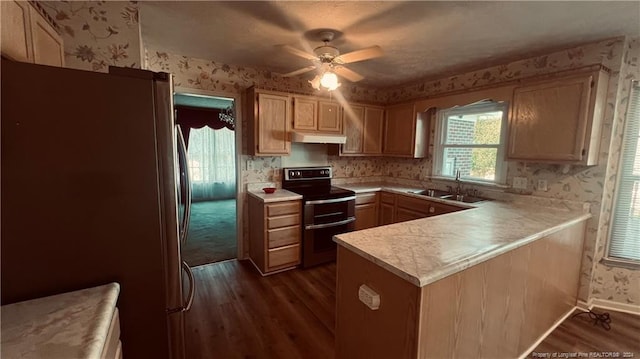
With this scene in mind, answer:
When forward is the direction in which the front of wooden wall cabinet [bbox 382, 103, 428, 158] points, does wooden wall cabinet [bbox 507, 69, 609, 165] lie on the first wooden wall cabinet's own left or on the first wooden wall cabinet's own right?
on the first wooden wall cabinet's own left

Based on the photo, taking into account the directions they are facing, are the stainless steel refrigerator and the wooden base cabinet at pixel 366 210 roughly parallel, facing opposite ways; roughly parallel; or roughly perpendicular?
roughly perpendicular

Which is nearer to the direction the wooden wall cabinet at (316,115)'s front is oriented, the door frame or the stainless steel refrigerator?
the stainless steel refrigerator

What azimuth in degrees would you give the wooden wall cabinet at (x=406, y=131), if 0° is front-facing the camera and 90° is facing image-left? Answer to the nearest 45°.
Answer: approximately 45°

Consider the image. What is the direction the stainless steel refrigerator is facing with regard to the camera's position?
facing to the right of the viewer

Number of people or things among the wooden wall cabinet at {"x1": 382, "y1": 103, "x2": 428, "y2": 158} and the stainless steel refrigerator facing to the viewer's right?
1

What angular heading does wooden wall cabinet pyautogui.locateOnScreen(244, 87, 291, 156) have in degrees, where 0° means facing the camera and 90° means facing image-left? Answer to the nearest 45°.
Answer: approximately 315°

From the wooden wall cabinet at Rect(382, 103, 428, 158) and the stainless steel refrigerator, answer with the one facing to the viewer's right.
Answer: the stainless steel refrigerator
